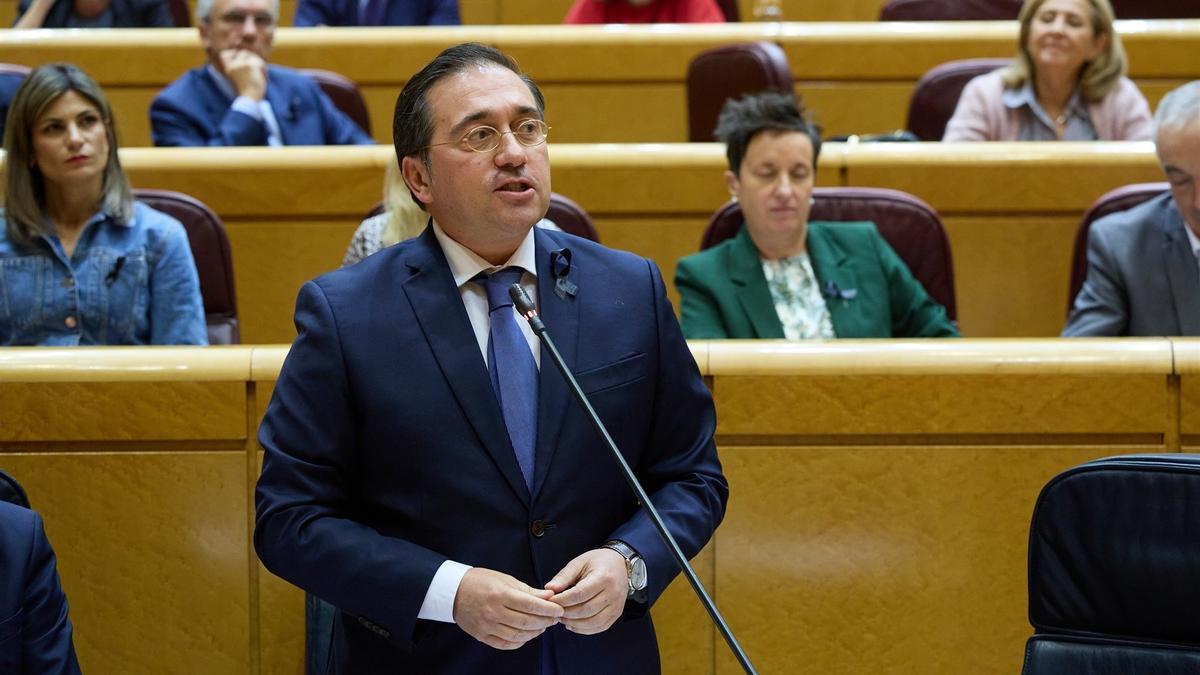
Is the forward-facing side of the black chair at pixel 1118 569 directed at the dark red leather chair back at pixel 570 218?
no

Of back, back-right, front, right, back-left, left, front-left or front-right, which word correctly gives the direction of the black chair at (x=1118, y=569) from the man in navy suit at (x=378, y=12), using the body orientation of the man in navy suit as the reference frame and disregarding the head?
front

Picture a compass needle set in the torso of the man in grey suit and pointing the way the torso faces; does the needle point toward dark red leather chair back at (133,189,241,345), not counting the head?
no

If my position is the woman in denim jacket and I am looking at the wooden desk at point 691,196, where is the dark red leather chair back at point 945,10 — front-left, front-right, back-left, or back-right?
front-left

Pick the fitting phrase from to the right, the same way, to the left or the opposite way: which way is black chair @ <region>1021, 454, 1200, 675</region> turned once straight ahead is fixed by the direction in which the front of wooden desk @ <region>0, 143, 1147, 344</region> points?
the same way

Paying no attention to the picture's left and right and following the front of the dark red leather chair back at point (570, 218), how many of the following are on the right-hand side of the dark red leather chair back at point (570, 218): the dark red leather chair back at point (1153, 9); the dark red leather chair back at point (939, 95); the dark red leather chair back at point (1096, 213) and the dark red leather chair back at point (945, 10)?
0

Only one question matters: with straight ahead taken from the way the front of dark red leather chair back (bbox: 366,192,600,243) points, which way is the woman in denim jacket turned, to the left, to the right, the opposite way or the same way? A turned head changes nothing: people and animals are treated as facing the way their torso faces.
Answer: the same way

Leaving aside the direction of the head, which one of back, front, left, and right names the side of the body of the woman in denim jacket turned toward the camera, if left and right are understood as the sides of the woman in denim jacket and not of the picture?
front

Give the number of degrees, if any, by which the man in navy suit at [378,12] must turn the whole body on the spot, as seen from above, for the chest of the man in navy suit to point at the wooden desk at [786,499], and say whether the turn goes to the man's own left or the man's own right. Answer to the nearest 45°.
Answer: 0° — they already face it

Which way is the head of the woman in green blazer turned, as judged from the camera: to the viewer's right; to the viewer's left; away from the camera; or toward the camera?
toward the camera

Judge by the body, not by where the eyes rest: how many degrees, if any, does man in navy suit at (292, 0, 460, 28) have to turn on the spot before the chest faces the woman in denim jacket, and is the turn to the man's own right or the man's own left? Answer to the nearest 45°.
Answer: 0° — they already face them

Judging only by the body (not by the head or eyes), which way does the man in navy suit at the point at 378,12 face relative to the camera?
toward the camera

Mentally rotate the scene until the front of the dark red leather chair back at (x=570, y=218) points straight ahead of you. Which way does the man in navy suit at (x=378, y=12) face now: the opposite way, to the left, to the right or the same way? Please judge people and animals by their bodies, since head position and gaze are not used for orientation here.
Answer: the same way

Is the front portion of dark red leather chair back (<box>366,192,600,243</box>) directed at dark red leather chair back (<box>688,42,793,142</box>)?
no
